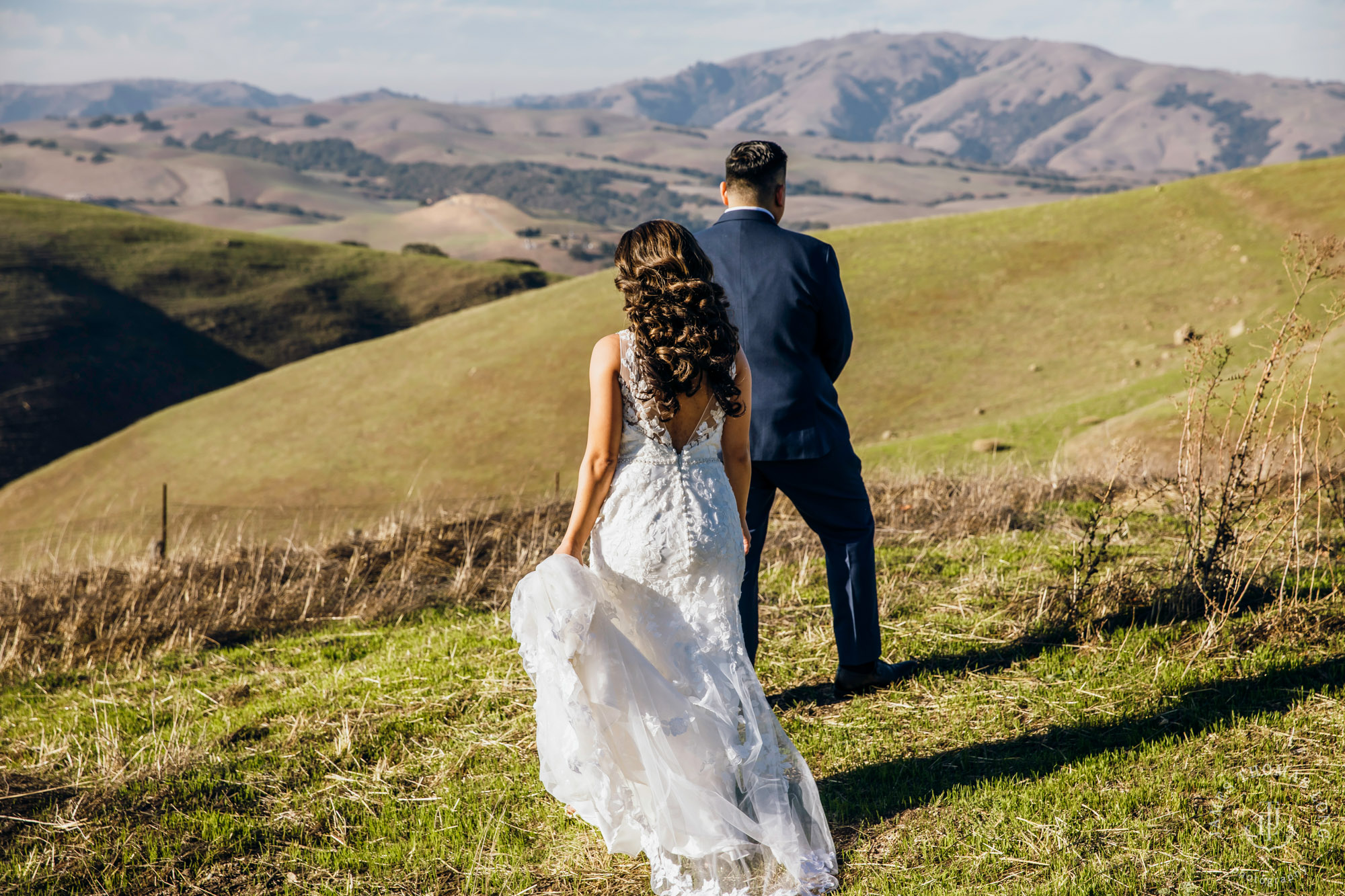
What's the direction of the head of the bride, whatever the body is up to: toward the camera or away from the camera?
away from the camera

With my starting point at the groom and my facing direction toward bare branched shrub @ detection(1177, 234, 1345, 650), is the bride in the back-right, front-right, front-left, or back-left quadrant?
back-right

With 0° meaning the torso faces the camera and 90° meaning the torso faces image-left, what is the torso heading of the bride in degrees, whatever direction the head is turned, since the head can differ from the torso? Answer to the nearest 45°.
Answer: approximately 180°

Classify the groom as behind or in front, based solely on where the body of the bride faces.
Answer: in front

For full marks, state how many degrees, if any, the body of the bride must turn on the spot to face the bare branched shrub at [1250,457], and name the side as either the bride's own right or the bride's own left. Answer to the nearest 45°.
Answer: approximately 45° to the bride's own right
